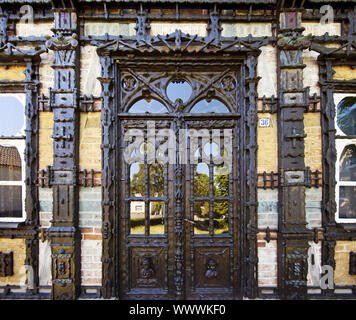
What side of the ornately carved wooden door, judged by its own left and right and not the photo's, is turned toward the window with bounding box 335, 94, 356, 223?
left

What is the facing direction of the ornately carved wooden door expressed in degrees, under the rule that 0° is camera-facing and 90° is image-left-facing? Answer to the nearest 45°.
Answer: approximately 0°

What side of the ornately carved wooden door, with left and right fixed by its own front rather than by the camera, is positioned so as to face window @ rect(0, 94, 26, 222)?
right
